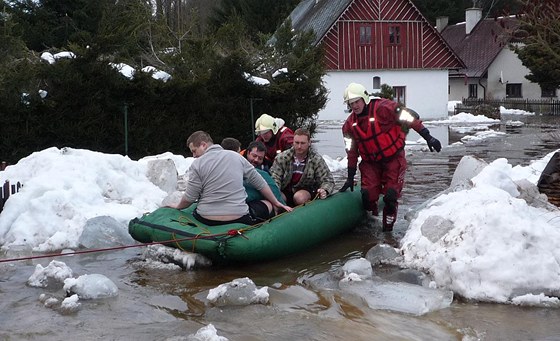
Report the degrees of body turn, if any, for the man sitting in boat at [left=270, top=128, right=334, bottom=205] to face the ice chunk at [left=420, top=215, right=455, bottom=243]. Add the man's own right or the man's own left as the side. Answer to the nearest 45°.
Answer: approximately 45° to the man's own left

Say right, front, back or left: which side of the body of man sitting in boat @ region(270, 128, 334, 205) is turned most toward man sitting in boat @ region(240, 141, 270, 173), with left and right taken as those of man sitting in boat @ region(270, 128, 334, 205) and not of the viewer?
right

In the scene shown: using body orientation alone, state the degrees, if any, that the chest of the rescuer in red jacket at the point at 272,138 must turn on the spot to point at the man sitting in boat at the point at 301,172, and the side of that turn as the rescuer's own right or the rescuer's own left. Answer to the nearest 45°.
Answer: approximately 45° to the rescuer's own left

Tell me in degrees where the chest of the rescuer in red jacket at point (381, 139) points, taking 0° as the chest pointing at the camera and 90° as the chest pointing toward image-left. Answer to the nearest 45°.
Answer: approximately 45°

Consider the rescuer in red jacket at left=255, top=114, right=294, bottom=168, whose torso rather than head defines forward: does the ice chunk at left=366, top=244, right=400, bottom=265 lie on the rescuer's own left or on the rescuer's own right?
on the rescuer's own left

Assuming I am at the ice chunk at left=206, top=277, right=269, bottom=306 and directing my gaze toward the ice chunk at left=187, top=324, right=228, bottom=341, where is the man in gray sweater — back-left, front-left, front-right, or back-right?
back-right

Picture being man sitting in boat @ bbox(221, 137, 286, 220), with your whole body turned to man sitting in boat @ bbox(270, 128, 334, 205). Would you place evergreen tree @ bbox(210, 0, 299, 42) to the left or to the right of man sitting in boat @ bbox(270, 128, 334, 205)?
left
